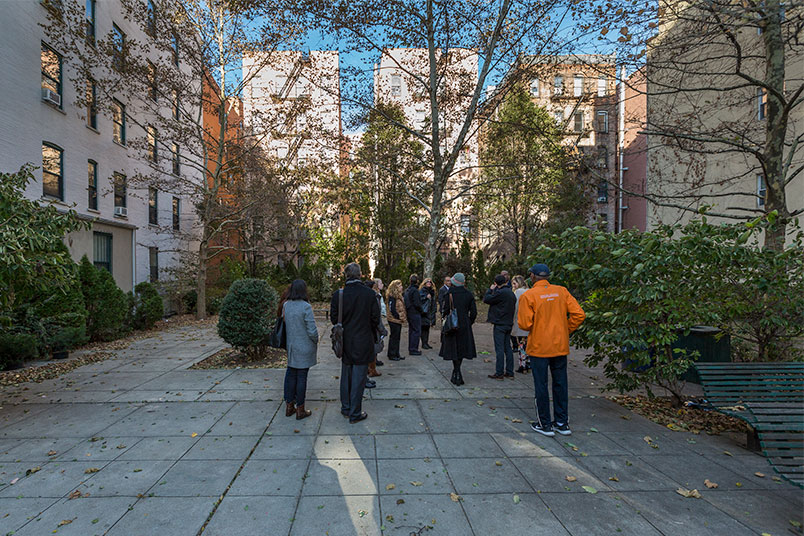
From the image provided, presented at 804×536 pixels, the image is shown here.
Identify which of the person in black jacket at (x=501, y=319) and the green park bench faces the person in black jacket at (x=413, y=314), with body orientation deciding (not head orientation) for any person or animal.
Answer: the person in black jacket at (x=501, y=319)

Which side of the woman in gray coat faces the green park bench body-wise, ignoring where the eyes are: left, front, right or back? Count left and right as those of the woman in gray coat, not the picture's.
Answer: right

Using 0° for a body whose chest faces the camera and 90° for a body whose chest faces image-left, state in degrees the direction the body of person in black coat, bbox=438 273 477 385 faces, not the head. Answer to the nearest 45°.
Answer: approximately 180°

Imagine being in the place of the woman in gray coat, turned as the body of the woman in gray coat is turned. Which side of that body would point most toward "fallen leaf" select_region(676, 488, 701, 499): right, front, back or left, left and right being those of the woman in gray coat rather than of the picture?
right

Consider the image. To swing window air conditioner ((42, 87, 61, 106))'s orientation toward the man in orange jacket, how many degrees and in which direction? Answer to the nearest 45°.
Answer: approximately 45° to its right

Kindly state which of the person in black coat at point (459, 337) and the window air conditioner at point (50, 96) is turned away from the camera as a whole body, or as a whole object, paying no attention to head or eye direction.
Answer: the person in black coat

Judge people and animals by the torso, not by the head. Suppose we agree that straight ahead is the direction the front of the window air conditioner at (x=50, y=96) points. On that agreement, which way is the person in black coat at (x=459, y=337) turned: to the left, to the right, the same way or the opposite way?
to the left

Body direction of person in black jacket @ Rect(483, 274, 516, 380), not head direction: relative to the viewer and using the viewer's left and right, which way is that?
facing away from the viewer and to the left of the viewer

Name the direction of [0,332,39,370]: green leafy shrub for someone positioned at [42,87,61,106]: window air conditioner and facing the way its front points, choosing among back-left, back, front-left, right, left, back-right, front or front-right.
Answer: front-right

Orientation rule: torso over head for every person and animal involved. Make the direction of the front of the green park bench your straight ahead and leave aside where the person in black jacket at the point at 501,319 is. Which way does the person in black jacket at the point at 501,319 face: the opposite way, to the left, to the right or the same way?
to the right
